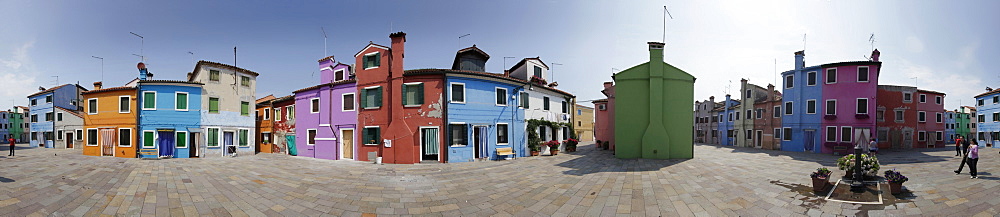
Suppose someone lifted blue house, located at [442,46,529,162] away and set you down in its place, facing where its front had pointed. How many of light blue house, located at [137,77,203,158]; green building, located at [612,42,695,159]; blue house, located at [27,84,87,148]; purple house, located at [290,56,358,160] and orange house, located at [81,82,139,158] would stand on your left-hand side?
1

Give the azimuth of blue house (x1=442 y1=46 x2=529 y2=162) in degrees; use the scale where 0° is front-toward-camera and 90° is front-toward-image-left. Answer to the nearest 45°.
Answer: approximately 0°

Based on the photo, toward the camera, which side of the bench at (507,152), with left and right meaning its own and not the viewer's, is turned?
front

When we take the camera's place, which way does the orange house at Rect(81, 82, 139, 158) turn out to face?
facing the viewer

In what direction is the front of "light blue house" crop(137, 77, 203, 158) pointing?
toward the camera

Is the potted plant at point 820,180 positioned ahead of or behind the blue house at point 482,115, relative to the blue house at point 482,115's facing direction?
ahead
